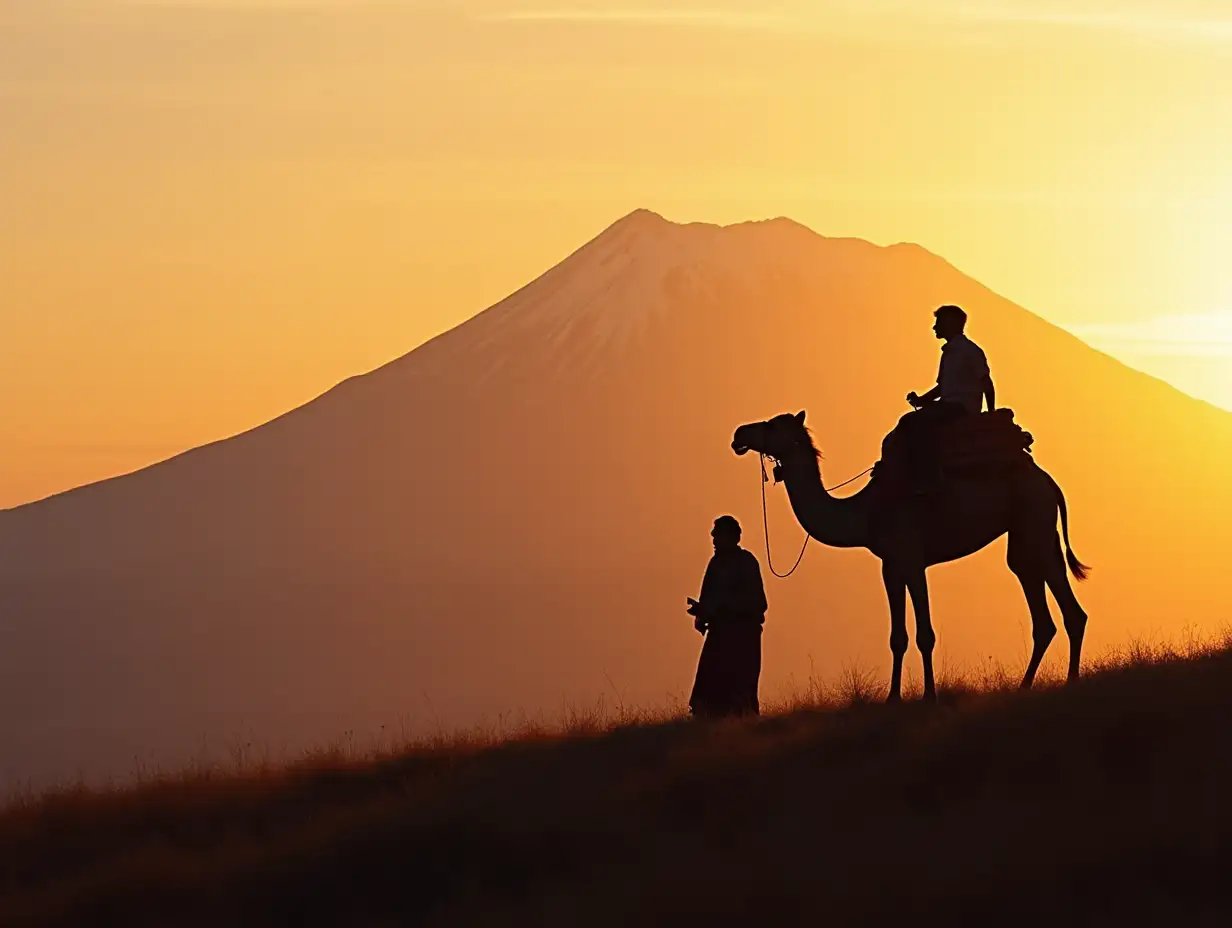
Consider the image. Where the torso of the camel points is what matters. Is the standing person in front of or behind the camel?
in front

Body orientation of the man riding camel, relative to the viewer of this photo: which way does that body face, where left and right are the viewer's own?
facing to the left of the viewer

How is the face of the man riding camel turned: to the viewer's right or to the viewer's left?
to the viewer's left

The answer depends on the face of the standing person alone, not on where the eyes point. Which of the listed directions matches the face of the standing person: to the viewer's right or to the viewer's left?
to the viewer's left

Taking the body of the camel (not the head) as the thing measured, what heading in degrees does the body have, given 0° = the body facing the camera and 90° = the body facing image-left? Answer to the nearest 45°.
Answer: approximately 90°

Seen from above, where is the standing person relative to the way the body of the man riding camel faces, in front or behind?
in front
